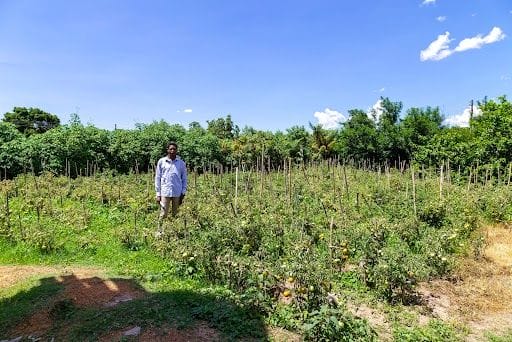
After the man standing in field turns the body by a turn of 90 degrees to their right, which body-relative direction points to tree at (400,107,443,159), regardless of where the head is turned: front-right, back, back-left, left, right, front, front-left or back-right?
back-right

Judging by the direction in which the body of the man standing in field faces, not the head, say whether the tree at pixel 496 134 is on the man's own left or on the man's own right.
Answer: on the man's own left

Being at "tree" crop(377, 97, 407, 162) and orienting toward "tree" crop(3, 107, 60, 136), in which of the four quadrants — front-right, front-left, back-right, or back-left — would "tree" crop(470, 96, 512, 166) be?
back-left

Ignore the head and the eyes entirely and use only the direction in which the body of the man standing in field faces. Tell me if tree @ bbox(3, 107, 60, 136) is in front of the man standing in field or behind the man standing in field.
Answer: behind

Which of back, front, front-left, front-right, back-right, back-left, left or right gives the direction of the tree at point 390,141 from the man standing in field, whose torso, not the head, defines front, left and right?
back-left

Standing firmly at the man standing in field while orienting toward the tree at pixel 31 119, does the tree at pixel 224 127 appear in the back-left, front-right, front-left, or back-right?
front-right

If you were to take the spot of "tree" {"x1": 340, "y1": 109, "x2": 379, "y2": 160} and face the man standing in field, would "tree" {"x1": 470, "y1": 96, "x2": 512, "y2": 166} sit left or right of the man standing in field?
left

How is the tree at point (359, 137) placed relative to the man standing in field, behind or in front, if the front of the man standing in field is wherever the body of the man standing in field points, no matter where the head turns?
behind

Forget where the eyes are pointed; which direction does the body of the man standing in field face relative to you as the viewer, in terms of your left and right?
facing the viewer

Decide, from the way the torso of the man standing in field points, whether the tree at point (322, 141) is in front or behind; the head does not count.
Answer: behind
